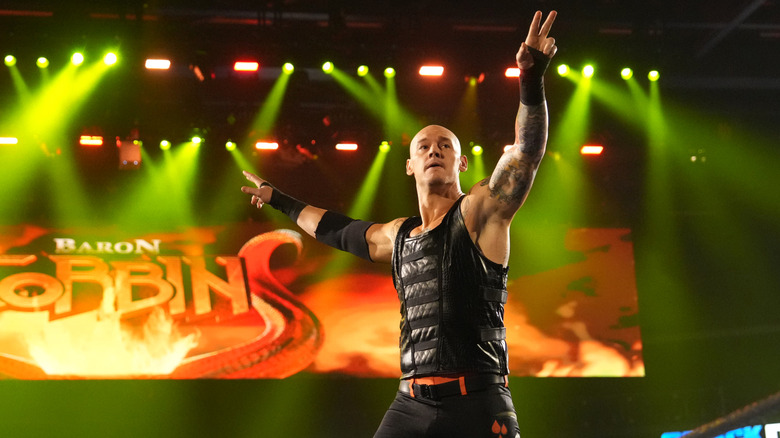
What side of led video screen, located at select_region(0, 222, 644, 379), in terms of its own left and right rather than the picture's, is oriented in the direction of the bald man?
front

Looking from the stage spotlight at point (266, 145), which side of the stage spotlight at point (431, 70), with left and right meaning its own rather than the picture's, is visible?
right

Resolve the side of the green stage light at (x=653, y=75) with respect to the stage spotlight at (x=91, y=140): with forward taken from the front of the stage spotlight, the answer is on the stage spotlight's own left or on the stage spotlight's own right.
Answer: on the stage spotlight's own left

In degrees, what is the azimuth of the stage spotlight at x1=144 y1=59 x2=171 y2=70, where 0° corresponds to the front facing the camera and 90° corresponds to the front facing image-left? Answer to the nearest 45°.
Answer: approximately 0°

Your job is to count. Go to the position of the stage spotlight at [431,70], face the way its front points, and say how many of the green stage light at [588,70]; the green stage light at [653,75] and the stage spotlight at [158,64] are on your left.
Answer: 2

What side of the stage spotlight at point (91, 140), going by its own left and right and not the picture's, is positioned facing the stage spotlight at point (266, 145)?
left
